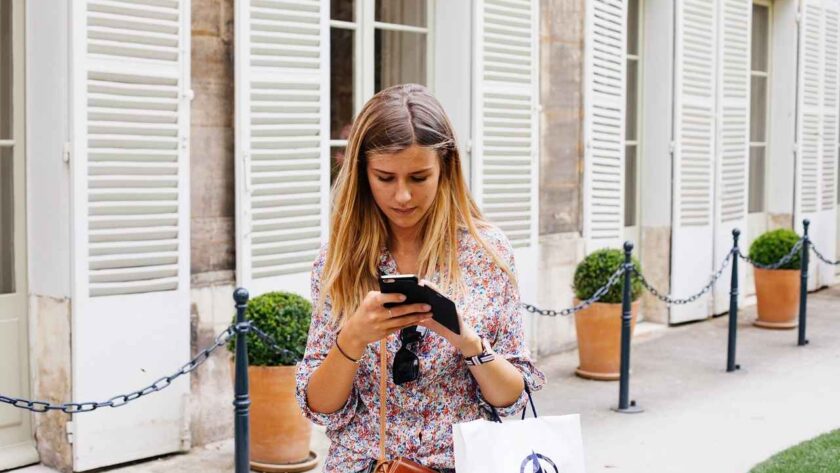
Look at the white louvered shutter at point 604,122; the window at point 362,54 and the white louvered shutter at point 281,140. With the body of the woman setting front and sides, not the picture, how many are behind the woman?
3

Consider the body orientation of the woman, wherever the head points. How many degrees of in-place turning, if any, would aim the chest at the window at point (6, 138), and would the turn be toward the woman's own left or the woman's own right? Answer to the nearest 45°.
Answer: approximately 135° to the woman's own right

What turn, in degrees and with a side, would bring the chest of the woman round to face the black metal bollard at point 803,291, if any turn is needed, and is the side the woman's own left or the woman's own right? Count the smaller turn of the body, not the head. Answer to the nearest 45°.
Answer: approximately 135° to the woman's own left

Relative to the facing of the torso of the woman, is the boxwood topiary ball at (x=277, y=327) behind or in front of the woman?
behind

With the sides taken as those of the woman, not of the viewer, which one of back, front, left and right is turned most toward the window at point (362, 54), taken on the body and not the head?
back

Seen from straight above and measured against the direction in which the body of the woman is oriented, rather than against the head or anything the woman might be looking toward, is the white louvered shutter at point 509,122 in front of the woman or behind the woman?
behind

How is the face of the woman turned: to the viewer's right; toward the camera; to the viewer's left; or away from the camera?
toward the camera

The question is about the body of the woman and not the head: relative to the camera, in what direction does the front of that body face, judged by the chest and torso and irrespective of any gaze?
toward the camera

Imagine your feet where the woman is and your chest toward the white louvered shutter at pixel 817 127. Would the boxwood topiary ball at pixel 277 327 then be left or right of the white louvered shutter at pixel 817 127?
left

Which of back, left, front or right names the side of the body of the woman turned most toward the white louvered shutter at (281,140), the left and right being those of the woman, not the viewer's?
back

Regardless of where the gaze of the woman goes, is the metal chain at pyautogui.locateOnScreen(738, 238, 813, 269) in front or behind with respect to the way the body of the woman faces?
behind

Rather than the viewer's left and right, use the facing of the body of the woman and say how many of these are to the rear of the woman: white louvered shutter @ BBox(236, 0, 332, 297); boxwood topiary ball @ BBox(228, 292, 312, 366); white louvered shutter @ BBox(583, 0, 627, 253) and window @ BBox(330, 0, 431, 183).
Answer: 4

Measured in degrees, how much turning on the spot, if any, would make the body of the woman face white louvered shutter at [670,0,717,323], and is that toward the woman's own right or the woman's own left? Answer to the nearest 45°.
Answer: approximately 180°
